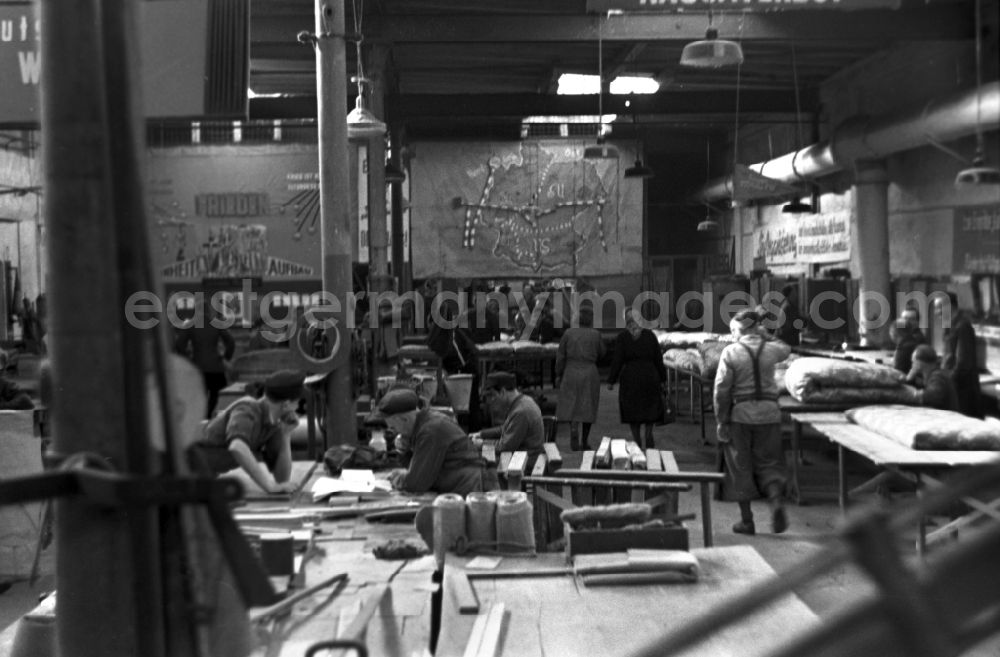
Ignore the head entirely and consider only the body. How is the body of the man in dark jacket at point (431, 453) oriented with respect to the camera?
to the viewer's left

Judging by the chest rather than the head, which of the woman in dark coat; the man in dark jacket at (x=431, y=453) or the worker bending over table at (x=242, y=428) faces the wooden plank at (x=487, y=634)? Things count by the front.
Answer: the woman in dark coat

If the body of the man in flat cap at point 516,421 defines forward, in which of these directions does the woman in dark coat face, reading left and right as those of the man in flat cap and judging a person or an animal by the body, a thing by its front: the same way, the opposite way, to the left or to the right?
to the left

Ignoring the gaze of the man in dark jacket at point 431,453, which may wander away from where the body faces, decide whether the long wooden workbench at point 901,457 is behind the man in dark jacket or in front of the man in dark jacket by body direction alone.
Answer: behind

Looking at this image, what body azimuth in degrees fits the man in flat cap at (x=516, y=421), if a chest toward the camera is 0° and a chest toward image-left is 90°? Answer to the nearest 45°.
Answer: approximately 90°

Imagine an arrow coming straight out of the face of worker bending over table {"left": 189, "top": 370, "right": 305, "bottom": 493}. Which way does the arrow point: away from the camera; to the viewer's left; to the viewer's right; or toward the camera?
to the viewer's right

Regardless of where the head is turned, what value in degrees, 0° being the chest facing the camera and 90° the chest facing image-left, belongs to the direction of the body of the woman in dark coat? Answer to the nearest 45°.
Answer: approximately 0°

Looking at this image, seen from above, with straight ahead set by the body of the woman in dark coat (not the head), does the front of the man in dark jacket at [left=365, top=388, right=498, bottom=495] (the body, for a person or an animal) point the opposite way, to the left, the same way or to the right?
to the right
